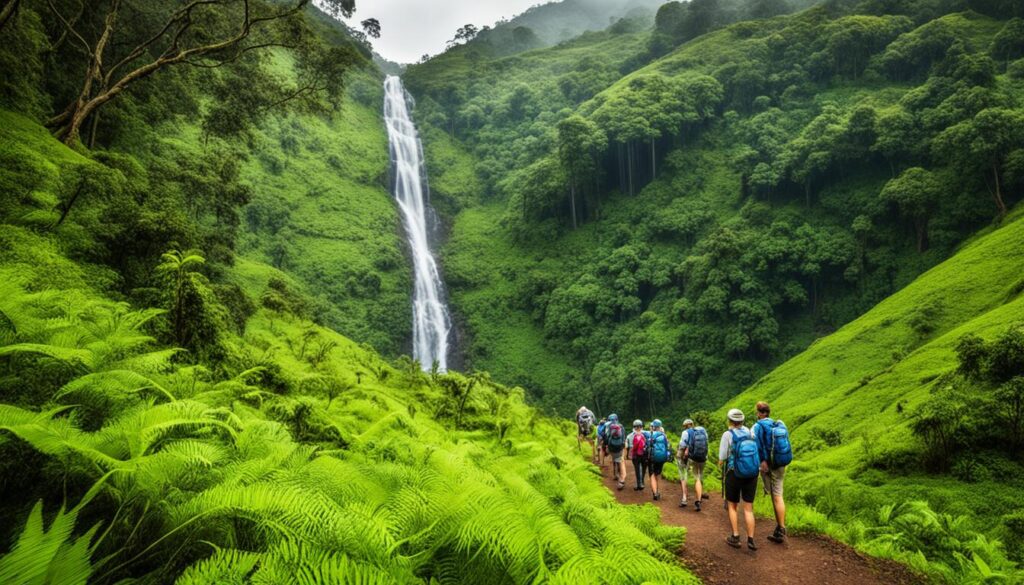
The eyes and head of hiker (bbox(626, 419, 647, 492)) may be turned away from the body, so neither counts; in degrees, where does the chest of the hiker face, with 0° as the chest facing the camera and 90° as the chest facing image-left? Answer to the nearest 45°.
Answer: approximately 180°

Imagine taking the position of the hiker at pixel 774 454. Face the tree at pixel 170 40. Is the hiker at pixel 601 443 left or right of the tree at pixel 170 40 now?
right

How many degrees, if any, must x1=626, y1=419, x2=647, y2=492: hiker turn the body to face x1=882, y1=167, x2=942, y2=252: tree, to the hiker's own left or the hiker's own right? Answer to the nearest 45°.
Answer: approximately 45° to the hiker's own right

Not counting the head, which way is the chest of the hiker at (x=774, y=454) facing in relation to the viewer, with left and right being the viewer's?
facing away from the viewer and to the left of the viewer

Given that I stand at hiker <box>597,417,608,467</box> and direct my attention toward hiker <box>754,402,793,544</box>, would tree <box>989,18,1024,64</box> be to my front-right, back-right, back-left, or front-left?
back-left

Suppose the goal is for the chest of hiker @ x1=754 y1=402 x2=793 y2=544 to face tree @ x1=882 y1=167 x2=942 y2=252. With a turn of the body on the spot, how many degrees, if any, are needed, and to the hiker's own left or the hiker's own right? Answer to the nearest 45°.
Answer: approximately 45° to the hiker's own right

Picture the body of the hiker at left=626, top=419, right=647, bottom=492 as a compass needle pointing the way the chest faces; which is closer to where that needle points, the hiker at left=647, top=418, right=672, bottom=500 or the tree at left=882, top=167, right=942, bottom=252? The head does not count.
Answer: the tree

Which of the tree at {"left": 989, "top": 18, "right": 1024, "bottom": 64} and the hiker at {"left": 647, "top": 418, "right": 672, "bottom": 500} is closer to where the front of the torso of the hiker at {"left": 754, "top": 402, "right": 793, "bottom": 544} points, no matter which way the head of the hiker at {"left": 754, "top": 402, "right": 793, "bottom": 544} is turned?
the hiker

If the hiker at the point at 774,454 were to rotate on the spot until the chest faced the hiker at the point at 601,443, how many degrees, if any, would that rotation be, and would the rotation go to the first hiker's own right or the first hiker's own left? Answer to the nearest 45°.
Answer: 0° — they already face them

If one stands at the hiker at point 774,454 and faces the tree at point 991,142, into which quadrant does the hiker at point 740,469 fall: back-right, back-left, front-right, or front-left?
back-left
